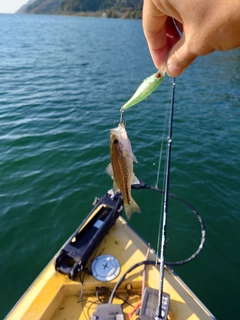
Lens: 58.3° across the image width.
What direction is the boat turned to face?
away from the camera
